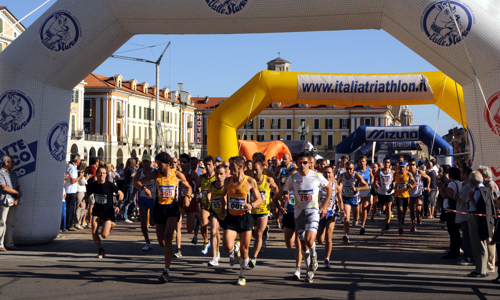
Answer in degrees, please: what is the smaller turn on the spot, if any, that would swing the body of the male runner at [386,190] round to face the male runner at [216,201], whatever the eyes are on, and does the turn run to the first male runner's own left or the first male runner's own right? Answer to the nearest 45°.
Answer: approximately 45° to the first male runner's own right

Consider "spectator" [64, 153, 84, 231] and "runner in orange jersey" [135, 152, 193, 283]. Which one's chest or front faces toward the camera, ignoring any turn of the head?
the runner in orange jersey

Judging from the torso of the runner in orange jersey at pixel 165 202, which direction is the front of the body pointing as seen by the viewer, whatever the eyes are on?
toward the camera

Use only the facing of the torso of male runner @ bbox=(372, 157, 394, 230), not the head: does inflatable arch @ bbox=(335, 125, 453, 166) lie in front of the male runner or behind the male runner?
behind

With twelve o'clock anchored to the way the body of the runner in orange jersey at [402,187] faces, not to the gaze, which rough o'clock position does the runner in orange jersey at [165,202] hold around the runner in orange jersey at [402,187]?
the runner in orange jersey at [165,202] is roughly at 1 o'clock from the runner in orange jersey at [402,187].

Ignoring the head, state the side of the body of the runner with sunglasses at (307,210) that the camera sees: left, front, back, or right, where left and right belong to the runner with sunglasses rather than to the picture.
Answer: front

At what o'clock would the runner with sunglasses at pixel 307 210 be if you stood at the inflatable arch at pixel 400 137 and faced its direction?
The runner with sunglasses is roughly at 12 o'clock from the inflatable arch.

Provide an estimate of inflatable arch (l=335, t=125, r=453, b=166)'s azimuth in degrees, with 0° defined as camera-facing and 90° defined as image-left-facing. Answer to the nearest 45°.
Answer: approximately 0°

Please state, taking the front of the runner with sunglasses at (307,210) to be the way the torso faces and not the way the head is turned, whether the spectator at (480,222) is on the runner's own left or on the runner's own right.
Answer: on the runner's own left

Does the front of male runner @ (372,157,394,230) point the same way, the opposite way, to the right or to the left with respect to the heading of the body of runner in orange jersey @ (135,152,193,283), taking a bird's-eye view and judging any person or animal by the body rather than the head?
the same way

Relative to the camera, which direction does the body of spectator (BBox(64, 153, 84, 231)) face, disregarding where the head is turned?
to the viewer's right

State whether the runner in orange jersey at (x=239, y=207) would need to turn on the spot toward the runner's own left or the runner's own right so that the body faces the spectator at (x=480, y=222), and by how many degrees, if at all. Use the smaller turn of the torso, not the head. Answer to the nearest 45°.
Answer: approximately 90° to the runner's own left

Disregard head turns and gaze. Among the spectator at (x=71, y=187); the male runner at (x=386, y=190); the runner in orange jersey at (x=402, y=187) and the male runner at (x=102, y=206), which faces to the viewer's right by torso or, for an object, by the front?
the spectator
